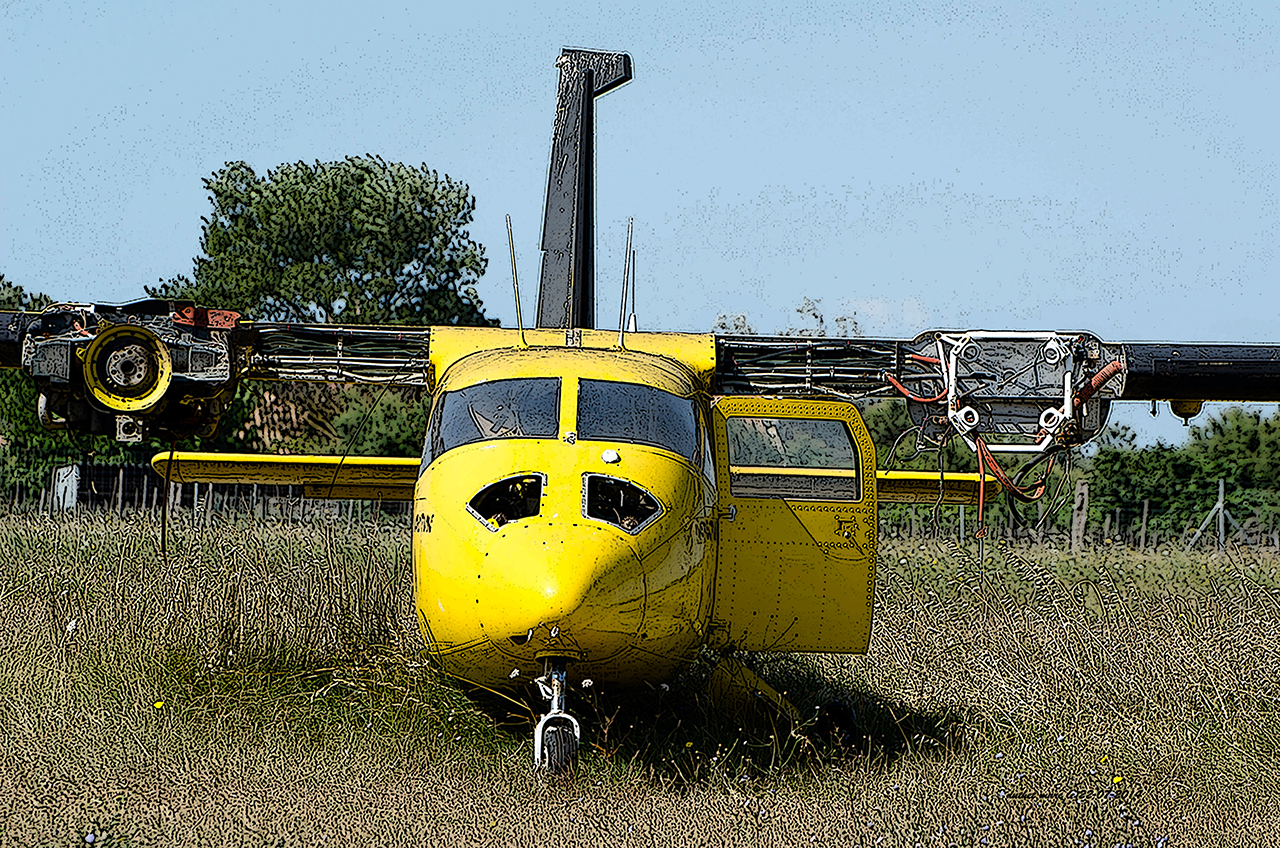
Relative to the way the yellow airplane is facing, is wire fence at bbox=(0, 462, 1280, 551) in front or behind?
behind

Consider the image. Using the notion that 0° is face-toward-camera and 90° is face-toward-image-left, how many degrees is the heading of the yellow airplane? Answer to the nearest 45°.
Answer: approximately 0°
